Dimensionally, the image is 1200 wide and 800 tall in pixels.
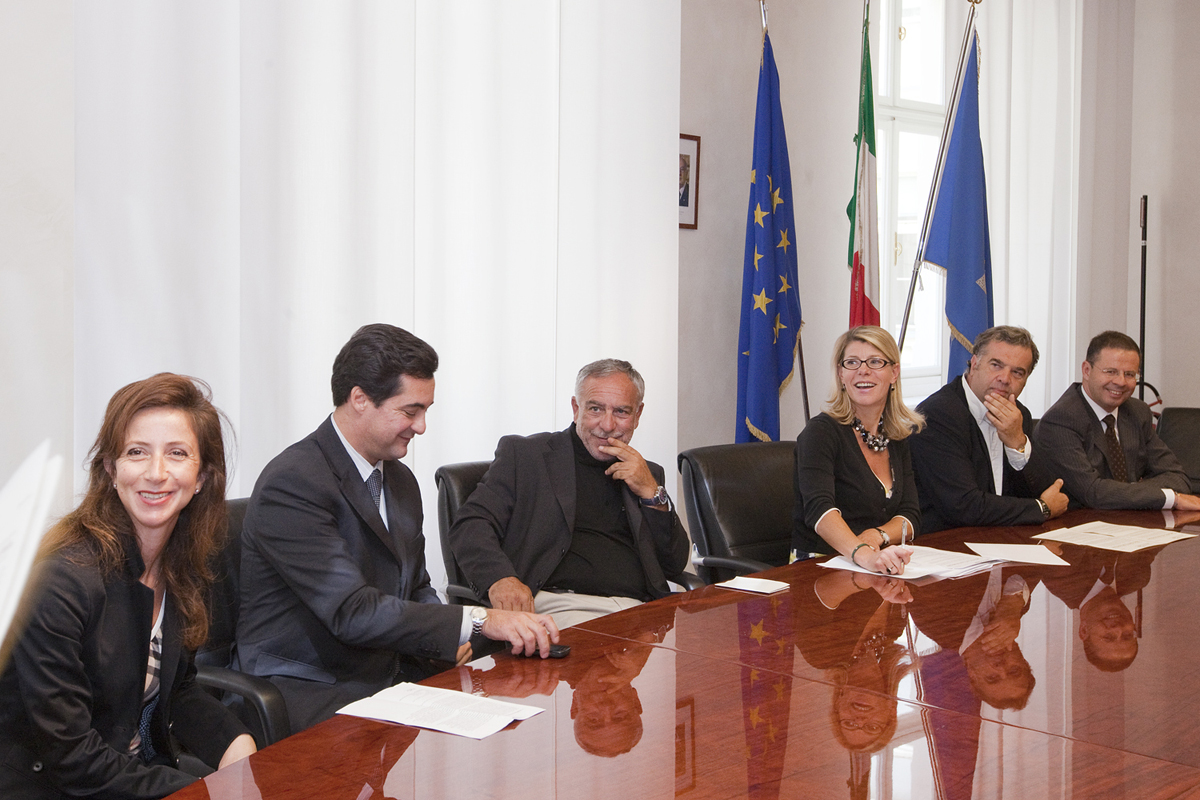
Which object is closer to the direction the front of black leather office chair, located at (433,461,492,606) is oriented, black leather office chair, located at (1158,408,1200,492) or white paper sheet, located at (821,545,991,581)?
the white paper sheet

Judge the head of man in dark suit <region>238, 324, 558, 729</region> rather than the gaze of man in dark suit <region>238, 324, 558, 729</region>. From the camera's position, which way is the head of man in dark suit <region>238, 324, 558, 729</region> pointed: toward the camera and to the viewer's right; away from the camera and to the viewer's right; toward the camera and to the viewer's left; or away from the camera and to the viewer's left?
toward the camera and to the viewer's right

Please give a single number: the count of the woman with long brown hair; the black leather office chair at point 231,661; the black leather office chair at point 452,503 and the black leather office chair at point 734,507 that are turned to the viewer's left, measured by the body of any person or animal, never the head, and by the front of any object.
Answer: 0

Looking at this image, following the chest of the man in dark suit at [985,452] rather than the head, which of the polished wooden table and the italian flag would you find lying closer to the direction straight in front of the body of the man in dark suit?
the polished wooden table

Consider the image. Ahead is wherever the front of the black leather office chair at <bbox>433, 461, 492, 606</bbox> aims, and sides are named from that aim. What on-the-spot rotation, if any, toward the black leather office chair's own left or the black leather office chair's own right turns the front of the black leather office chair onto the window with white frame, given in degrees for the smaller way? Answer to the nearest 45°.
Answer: approximately 90° to the black leather office chair's own left

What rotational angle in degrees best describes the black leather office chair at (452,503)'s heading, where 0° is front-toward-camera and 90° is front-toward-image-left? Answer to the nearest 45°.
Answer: approximately 315°

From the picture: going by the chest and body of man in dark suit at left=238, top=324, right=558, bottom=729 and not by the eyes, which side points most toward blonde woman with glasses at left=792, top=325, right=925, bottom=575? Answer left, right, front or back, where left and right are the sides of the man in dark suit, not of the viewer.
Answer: left

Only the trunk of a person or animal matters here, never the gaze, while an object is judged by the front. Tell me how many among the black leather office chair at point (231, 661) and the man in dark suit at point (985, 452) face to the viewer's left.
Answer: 0

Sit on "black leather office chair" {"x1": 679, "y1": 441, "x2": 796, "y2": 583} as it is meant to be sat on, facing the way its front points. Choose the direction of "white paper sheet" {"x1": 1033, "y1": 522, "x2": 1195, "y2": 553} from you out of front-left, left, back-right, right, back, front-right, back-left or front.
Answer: front-left

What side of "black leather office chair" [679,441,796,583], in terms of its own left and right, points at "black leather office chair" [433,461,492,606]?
right

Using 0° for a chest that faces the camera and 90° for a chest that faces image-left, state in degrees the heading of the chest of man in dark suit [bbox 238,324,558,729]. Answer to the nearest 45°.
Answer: approximately 315°

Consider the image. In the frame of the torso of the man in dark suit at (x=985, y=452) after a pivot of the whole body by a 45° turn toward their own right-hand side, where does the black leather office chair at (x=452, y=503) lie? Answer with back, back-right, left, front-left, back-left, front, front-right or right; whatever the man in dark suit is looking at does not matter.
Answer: front-right

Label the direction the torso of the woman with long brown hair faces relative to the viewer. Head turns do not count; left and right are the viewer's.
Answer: facing the viewer and to the right of the viewer
